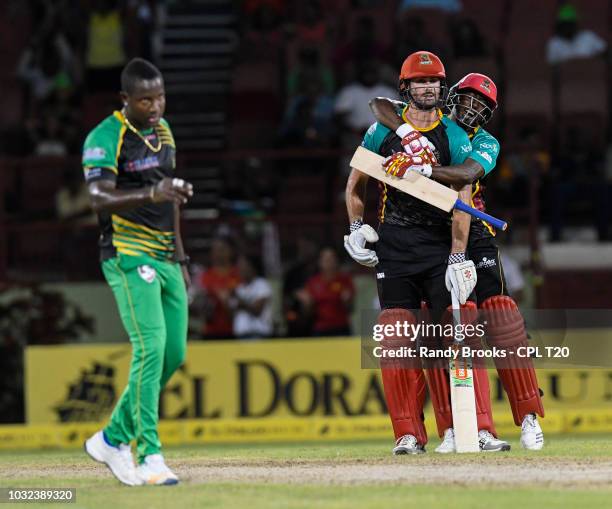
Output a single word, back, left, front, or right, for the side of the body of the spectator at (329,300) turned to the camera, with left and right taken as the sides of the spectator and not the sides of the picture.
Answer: front

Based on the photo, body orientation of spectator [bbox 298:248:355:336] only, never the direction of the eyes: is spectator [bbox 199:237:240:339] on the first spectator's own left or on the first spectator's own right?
on the first spectator's own right

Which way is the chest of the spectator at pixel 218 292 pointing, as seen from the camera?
toward the camera

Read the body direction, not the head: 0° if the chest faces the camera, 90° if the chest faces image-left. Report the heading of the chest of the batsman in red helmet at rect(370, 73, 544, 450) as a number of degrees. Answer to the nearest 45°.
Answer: approximately 45°

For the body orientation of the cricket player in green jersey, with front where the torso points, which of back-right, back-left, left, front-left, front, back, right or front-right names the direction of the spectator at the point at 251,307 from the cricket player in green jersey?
back-left

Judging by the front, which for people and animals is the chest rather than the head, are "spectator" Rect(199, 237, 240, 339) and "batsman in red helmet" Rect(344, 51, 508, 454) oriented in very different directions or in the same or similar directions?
same or similar directions

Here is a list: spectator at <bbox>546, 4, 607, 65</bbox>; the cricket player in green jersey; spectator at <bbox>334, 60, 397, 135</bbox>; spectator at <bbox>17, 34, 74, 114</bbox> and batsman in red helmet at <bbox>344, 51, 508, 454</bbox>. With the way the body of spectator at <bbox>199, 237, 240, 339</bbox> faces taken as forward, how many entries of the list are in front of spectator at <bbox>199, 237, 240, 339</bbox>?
2

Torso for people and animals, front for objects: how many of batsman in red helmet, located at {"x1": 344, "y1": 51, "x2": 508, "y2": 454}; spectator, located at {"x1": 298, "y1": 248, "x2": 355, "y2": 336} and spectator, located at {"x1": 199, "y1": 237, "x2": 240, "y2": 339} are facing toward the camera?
3

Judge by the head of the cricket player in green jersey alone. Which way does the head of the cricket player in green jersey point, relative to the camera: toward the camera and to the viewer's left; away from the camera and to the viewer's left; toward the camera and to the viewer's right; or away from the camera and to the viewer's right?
toward the camera and to the viewer's right

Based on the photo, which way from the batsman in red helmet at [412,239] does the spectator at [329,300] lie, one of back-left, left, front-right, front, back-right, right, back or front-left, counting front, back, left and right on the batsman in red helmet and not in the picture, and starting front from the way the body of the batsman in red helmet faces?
back

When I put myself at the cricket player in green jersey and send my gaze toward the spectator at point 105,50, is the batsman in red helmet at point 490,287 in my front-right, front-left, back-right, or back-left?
front-right

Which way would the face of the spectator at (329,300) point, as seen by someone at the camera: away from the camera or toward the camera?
toward the camera

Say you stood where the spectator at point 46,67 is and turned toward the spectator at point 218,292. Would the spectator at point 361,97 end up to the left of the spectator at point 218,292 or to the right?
left

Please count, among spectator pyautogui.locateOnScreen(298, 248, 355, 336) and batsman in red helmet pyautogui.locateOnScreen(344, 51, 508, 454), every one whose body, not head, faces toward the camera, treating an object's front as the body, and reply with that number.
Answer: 2

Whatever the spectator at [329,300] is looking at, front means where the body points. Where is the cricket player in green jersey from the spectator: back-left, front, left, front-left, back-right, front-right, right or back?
front

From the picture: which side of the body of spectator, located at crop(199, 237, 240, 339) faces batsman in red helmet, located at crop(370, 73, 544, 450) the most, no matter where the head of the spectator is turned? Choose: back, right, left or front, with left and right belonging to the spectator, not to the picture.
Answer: front

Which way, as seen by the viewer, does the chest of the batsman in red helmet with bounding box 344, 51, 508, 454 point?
toward the camera
